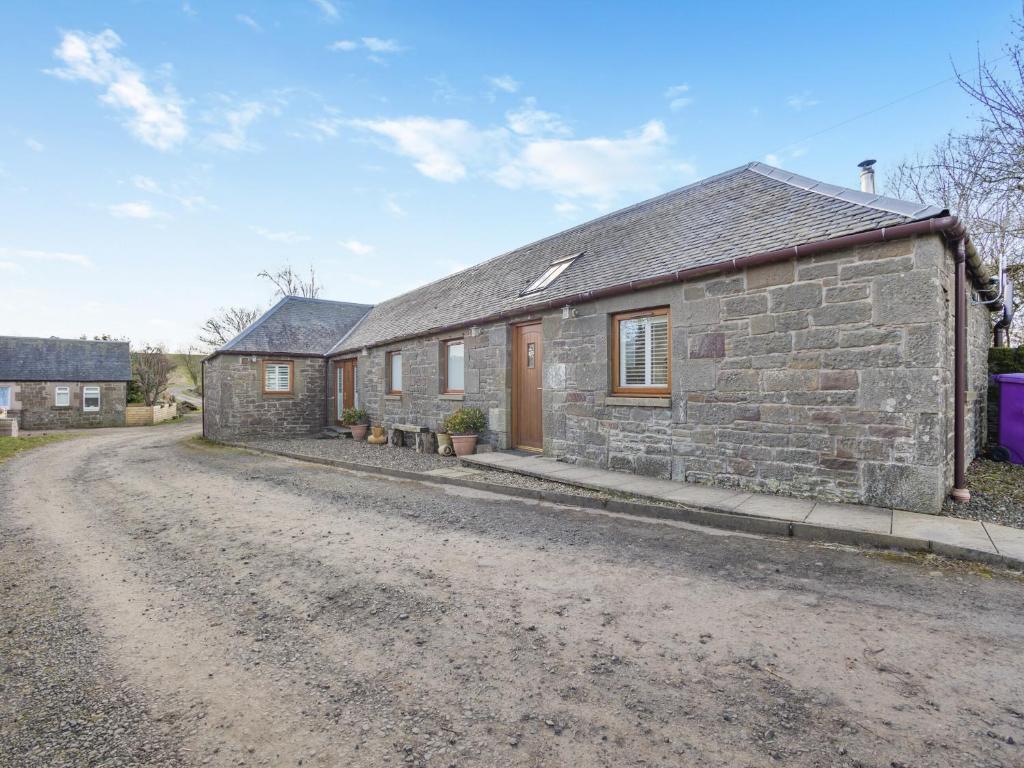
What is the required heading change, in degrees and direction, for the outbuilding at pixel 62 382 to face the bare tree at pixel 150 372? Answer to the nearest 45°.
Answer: approximately 135° to its left

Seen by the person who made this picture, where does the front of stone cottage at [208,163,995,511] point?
facing the viewer and to the left of the viewer

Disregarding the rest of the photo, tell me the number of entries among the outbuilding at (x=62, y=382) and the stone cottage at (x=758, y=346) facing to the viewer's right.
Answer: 0

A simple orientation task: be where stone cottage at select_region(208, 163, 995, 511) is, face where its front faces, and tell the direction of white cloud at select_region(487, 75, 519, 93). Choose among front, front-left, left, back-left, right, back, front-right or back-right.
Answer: right

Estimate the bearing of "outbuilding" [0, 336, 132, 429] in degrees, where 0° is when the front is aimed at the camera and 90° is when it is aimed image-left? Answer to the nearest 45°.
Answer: approximately 0°

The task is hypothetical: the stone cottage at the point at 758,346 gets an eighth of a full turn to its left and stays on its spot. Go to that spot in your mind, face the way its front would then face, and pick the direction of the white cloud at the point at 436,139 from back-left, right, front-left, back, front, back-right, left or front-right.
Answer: back-right

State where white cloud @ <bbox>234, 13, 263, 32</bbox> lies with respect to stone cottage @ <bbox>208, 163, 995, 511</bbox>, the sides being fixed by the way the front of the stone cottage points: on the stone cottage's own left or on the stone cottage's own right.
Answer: on the stone cottage's own right
